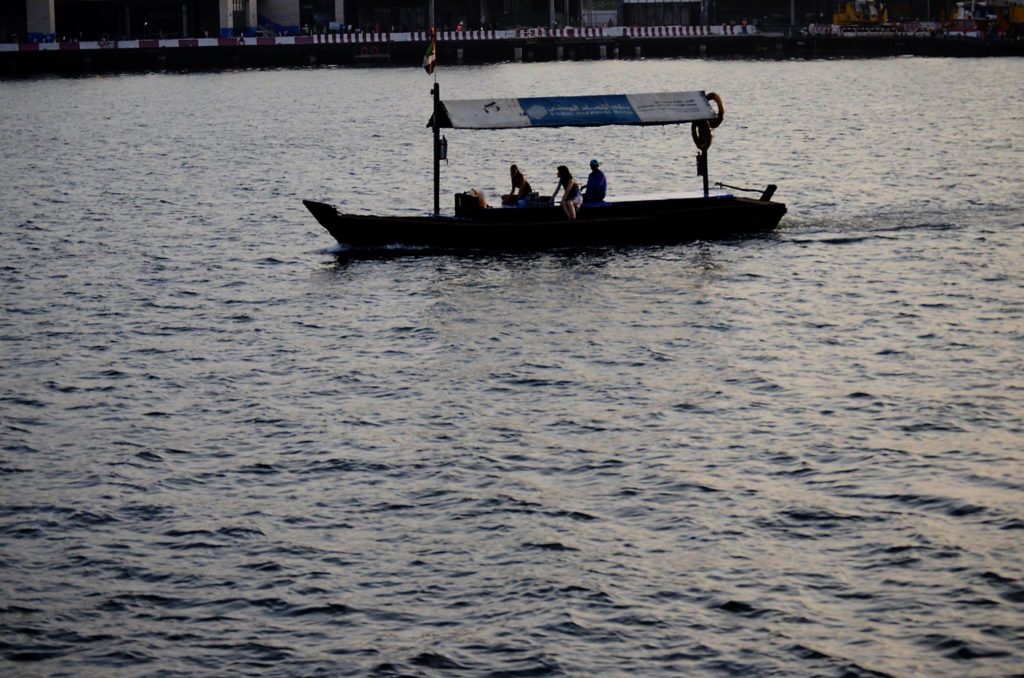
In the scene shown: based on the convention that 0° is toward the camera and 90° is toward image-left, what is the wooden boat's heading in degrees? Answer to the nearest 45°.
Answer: approximately 90°

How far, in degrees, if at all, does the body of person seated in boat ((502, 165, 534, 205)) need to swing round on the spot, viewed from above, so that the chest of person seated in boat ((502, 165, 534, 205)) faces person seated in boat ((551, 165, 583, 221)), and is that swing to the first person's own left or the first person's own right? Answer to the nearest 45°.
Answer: approximately 135° to the first person's own left

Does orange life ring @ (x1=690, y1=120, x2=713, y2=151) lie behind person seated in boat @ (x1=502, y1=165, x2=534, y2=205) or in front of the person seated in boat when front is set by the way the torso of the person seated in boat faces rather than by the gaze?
behind
